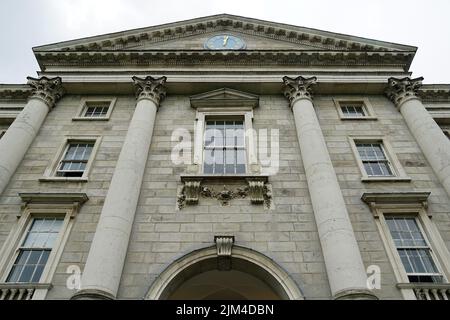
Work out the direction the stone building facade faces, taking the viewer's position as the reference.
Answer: facing the viewer
